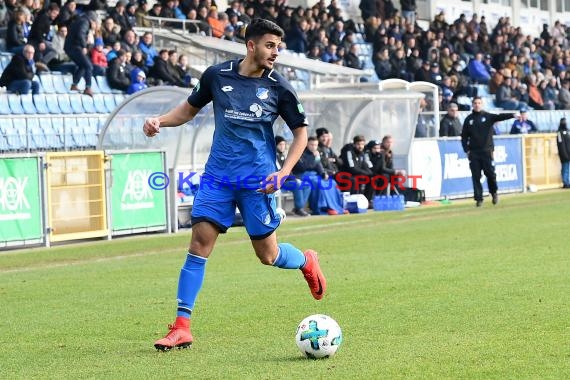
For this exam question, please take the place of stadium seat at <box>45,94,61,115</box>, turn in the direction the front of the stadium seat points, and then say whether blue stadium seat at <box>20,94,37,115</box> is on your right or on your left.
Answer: on your right

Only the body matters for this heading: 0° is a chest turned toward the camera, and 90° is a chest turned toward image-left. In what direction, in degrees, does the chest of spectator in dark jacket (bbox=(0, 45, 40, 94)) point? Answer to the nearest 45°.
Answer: approximately 315°

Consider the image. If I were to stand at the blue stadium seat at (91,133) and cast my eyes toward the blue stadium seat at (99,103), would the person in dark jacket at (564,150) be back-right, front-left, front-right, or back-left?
front-right

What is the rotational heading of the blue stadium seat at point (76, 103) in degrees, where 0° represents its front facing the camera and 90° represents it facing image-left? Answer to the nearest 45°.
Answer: approximately 315°

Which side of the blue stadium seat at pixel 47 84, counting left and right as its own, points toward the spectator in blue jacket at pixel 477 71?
left

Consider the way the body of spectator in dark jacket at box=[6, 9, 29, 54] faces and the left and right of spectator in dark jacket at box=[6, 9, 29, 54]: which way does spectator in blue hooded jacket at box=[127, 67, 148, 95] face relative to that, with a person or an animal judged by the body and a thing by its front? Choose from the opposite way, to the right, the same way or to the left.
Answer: the same way

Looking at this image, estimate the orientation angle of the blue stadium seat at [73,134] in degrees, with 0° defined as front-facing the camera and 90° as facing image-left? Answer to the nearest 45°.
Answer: approximately 315°

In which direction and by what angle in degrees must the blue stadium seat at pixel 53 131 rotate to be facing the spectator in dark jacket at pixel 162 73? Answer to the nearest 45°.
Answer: approximately 90° to its left

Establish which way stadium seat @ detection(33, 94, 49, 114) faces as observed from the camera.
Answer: facing the viewer and to the right of the viewer

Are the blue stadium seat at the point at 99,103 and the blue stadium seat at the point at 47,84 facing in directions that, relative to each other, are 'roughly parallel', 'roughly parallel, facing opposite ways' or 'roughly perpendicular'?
roughly parallel

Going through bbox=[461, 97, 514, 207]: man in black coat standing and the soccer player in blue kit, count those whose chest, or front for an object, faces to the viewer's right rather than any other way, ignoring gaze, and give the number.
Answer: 0
